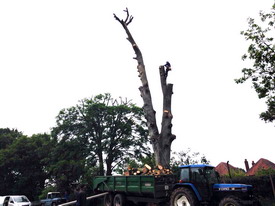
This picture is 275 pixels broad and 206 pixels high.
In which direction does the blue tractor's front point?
to the viewer's right

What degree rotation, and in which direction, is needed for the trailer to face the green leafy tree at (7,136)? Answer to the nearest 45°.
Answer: approximately 180°

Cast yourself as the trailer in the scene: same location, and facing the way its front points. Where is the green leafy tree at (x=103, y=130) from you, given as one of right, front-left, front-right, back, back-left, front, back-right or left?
back-left

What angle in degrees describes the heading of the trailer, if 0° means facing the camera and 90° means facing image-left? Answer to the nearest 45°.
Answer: approximately 315°

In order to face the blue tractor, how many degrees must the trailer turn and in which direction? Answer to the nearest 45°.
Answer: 0° — it already faces it

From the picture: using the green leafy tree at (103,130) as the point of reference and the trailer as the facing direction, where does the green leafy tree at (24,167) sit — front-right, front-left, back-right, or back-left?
back-right

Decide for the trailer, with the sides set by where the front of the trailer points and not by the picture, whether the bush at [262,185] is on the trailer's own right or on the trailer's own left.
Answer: on the trailer's own left

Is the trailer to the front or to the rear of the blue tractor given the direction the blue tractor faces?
to the rear

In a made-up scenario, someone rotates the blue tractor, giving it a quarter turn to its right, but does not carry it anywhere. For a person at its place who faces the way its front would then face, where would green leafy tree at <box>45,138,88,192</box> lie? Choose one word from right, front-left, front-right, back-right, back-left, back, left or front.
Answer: back-right
